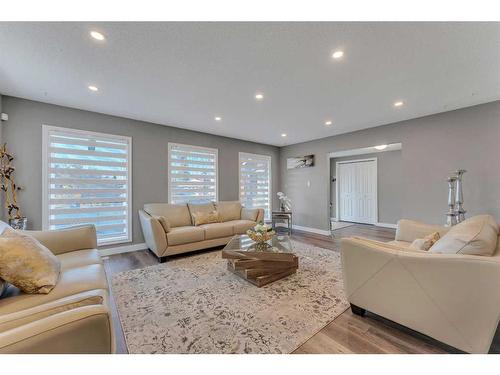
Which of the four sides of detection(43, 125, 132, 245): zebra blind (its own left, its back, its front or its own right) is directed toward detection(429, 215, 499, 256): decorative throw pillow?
front

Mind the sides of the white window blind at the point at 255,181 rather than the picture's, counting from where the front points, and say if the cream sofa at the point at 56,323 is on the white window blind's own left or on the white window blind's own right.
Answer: on the white window blind's own right

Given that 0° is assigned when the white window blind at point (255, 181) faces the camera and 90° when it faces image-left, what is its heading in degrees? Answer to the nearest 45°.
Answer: approximately 315°

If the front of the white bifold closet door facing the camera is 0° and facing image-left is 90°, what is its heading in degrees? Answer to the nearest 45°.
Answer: approximately 45°

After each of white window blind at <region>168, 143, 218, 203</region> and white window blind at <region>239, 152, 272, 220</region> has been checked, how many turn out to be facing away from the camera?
0

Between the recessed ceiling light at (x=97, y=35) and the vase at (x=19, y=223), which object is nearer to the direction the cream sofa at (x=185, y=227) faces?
the recessed ceiling light

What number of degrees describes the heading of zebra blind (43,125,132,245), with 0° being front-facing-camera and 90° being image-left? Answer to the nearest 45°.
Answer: approximately 315°

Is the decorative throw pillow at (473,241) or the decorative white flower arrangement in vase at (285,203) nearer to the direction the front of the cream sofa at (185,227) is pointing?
the decorative throw pillow

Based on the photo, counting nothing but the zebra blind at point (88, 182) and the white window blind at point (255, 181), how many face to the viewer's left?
0
